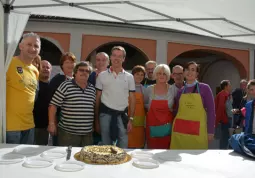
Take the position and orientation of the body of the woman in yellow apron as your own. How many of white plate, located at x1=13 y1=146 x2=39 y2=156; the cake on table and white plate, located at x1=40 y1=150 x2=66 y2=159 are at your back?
0

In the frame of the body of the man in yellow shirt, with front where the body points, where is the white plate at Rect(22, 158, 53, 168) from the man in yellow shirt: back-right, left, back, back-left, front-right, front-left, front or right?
front-right

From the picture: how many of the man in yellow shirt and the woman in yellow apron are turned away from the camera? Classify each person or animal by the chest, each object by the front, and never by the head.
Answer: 0

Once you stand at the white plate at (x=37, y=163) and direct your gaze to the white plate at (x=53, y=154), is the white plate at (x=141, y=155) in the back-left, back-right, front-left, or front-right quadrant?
front-right

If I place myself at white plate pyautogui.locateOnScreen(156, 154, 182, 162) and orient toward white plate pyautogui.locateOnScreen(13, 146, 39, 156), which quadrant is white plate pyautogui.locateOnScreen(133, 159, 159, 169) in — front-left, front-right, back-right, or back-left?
front-left

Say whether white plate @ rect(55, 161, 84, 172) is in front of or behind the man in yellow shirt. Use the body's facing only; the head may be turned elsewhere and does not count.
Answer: in front

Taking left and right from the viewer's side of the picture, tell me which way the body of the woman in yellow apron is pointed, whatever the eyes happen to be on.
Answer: facing the viewer and to the left of the viewer

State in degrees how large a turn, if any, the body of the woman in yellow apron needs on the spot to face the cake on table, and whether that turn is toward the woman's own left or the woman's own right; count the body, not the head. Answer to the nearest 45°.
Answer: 0° — they already face it

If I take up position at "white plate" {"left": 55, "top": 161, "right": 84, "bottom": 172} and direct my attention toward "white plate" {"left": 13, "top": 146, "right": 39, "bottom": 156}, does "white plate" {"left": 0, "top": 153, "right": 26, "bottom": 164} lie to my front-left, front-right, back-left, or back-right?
front-left

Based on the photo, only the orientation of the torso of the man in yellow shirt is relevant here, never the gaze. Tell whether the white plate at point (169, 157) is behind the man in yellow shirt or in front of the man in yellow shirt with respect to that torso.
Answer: in front

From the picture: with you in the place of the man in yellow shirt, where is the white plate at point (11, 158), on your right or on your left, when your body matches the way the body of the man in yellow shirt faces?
on your right
